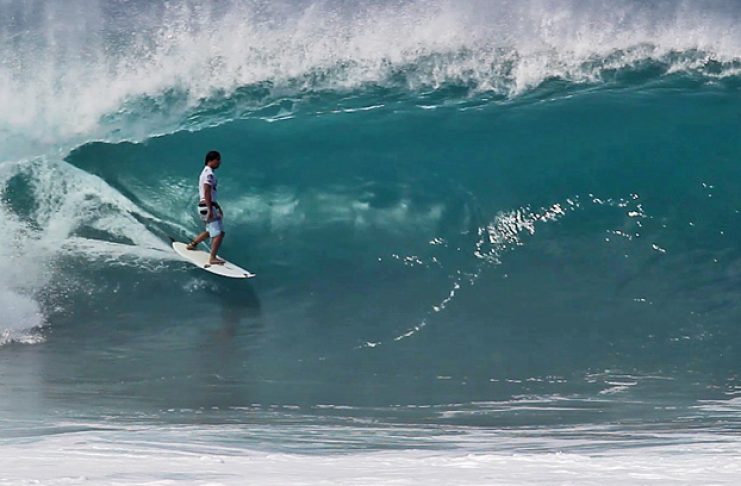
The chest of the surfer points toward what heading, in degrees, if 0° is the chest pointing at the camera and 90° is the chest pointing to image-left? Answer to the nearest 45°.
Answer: approximately 270°
